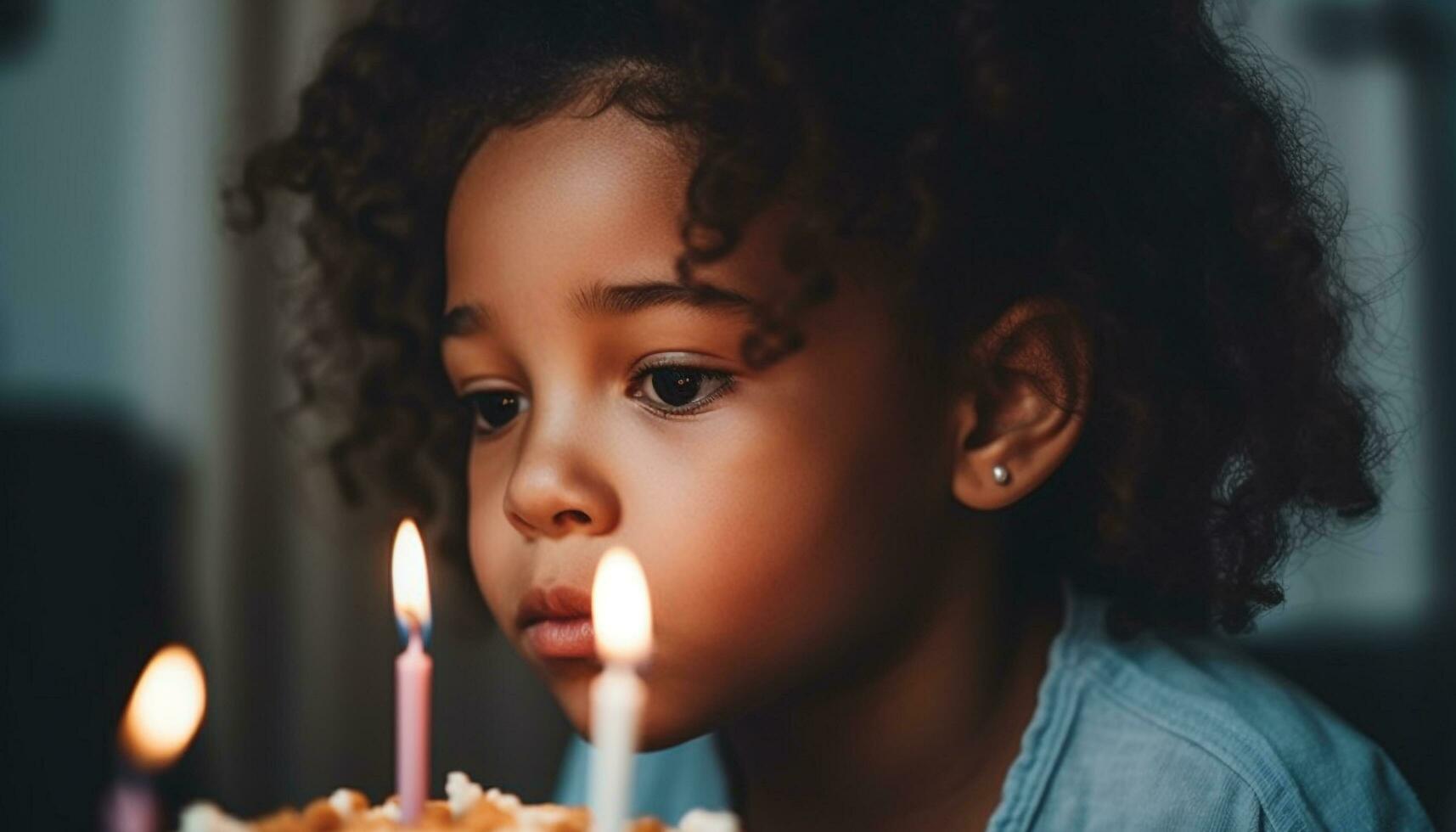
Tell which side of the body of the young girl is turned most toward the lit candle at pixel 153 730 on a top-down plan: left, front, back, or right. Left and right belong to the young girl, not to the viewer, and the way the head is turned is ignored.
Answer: front

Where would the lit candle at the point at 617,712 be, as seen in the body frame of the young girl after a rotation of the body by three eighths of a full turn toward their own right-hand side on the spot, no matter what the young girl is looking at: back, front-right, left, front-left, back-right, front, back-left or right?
back

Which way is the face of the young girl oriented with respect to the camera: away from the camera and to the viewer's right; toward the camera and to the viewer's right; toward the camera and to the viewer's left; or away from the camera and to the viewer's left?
toward the camera and to the viewer's left

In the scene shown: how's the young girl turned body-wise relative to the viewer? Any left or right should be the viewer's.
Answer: facing the viewer and to the left of the viewer
